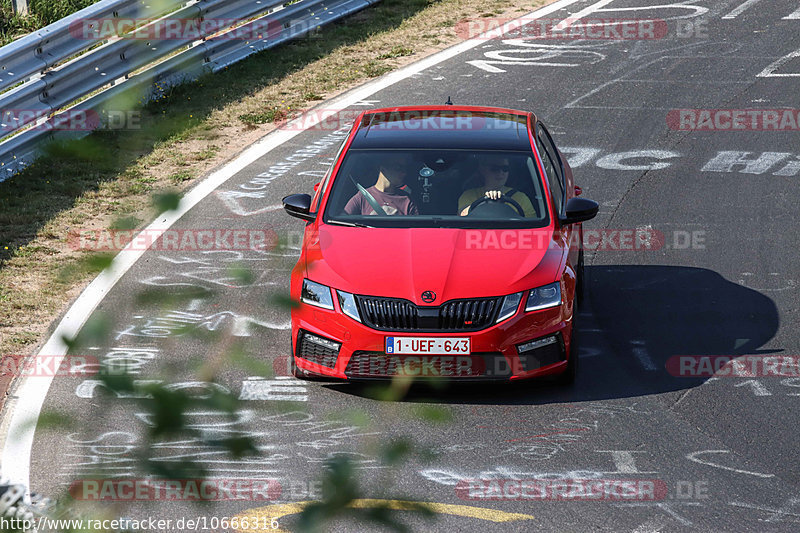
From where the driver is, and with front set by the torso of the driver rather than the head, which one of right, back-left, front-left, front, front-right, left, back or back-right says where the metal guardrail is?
back-right

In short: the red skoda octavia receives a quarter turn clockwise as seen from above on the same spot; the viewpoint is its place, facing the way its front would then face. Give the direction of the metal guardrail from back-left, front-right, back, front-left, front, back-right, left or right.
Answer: front-right

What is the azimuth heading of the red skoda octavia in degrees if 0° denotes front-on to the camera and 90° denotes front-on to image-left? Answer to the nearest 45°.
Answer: approximately 0°

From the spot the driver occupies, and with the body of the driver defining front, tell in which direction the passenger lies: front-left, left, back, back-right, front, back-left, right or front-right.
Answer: right

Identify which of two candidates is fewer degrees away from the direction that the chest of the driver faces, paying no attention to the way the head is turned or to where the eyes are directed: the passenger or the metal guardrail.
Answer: the passenger

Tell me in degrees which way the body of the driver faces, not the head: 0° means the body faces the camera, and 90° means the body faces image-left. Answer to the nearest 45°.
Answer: approximately 0°
